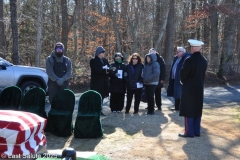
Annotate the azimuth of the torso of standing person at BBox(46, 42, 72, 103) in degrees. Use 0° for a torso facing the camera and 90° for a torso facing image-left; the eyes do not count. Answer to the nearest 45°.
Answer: approximately 0°

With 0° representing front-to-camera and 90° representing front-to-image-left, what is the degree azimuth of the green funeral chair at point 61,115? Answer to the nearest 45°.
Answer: approximately 45°

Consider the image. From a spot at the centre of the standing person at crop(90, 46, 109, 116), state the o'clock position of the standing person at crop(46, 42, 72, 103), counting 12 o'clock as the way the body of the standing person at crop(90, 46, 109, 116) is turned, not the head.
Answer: the standing person at crop(46, 42, 72, 103) is roughly at 3 o'clock from the standing person at crop(90, 46, 109, 116).

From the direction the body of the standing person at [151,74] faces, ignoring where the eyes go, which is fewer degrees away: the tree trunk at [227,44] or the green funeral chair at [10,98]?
the green funeral chair

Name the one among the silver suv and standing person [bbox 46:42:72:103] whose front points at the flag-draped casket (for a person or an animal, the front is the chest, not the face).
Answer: the standing person

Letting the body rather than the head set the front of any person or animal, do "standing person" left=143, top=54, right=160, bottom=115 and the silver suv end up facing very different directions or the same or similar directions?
very different directions

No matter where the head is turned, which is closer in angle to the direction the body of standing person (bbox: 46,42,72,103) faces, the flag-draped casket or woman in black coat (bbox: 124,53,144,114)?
the flag-draped casket

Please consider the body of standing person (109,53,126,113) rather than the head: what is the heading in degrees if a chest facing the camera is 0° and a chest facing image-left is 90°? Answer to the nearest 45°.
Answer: approximately 0°

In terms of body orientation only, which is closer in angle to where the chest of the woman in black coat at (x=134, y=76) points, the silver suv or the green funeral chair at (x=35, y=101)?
the green funeral chair

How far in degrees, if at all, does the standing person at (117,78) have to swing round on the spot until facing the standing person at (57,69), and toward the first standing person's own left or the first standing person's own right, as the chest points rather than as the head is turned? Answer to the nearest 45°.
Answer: approximately 45° to the first standing person's own right

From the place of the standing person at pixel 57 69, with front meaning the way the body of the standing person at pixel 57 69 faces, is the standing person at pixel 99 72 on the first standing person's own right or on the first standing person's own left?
on the first standing person's own left
